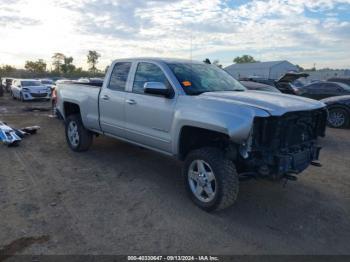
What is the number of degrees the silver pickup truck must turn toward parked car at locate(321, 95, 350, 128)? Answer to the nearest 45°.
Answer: approximately 90° to its left

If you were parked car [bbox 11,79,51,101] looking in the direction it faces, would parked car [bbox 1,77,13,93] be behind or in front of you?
behind

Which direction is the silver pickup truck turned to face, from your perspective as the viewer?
facing the viewer and to the right of the viewer

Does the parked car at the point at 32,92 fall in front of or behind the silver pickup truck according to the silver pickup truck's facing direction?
behind

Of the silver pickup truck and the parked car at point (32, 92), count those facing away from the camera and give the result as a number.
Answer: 0

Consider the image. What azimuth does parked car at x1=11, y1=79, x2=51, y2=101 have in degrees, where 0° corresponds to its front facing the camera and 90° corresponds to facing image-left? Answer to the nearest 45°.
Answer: approximately 315°

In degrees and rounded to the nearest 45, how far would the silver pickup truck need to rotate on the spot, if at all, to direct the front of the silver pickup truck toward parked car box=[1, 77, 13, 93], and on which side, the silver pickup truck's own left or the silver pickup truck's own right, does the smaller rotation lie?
approximately 180°
